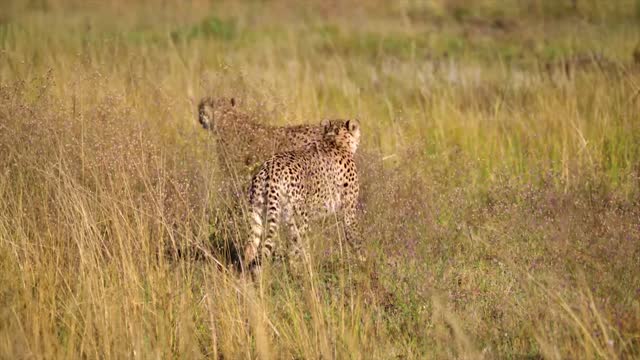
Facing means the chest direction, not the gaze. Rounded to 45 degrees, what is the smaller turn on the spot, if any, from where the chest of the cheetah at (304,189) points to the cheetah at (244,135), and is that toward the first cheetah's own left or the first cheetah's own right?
approximately 45° to the first cheetah's own left

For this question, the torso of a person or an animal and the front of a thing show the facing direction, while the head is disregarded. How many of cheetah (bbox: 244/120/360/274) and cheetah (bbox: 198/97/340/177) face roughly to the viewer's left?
1

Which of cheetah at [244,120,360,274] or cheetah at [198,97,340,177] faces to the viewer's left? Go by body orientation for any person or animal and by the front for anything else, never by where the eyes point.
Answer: cheetah at [198,97,340,177]

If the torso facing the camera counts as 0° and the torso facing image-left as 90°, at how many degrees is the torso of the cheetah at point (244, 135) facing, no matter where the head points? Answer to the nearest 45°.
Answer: approximately 90°

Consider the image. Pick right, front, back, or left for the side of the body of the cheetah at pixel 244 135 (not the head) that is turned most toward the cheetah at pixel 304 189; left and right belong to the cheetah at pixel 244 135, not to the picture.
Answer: left

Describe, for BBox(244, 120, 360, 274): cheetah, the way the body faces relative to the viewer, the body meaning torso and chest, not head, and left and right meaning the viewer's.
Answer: facing away from the viewer and to the right of the viewer
